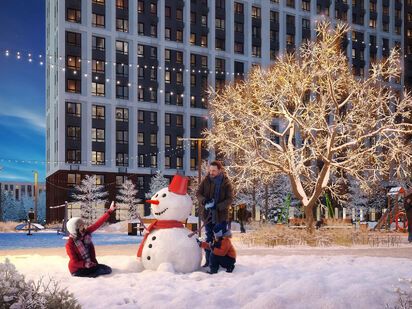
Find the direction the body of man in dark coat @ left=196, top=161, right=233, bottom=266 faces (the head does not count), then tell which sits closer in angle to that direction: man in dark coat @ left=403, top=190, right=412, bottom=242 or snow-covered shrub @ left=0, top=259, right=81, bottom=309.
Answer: the snow-covered shrub

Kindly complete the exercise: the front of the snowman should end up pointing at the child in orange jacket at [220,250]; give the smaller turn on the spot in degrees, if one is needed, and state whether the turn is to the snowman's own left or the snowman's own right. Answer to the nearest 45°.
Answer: approximately 135° to the snowman's own left

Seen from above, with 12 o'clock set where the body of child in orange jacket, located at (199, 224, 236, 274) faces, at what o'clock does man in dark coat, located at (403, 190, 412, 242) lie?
The man in dark coat is roughly at 4 o'clock from the child in orange jacket.

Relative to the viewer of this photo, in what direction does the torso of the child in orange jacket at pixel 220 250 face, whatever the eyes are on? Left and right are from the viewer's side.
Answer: facing to the left of the viewer

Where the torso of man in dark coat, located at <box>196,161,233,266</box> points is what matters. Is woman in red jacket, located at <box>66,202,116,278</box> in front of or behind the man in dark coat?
in front

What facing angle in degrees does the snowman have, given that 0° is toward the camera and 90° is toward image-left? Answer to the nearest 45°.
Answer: approximately 45°

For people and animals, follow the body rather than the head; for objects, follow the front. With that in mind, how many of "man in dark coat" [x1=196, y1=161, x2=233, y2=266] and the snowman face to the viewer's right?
0

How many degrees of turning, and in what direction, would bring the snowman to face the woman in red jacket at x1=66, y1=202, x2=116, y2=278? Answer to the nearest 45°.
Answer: approximately 45° to its right

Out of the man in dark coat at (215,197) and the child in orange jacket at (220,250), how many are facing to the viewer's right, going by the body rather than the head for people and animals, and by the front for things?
0

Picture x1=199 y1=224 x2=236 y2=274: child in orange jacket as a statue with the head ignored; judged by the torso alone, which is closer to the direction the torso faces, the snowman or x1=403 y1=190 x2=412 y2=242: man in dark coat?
the snowman

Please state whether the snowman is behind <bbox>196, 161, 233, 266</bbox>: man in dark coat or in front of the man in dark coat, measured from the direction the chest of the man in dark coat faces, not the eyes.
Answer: in front

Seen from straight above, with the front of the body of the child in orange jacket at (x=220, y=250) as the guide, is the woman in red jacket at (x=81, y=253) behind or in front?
in front
